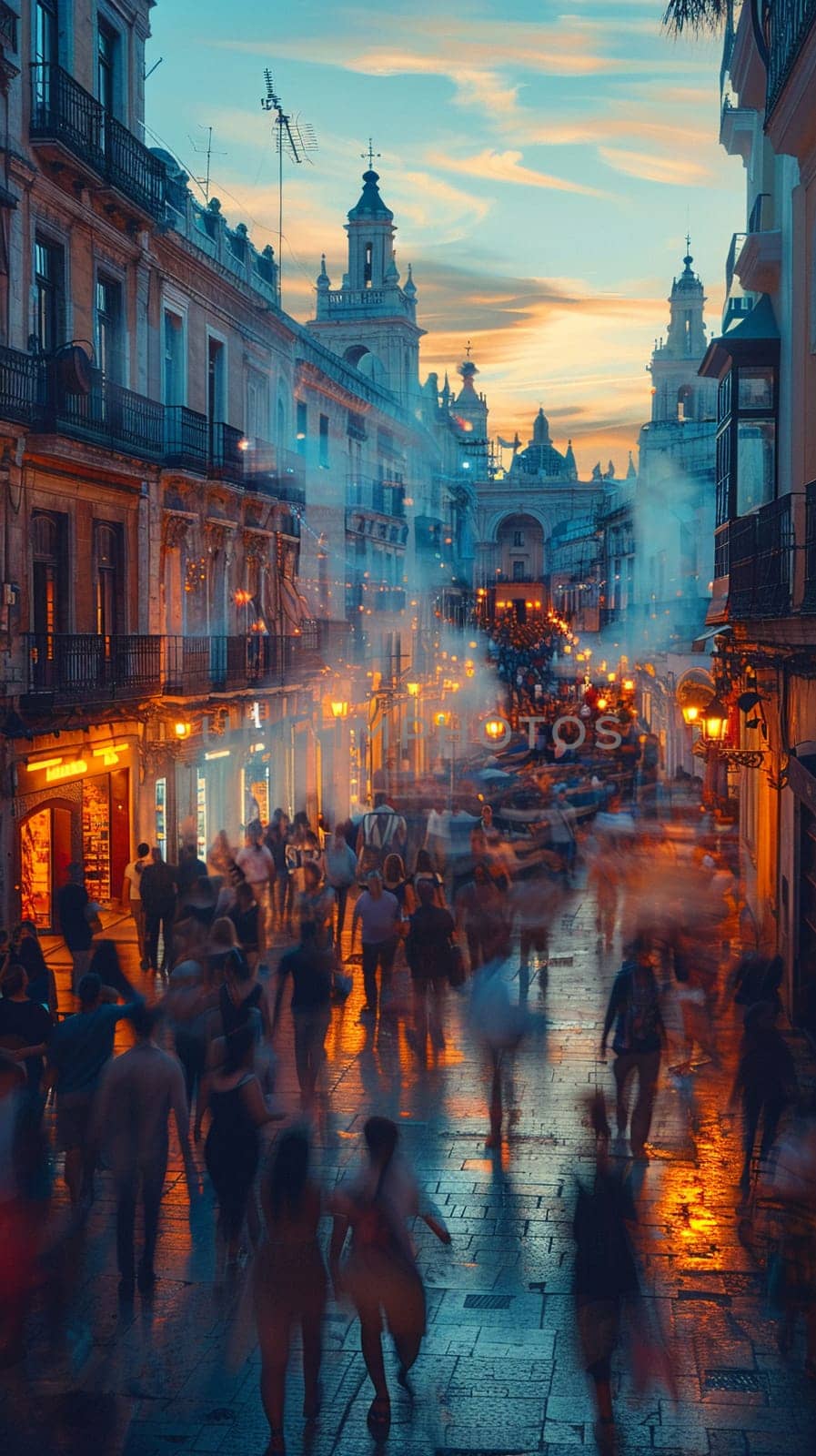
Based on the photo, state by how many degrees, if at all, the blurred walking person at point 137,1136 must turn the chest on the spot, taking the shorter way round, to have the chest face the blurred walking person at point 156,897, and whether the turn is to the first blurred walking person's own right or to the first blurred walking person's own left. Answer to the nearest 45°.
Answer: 0° — they already face them

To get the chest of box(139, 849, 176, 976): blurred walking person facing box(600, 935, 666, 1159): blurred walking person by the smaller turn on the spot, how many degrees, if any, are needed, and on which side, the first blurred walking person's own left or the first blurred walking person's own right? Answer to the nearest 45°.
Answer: approximately 135° to the first blurred walking person's own right

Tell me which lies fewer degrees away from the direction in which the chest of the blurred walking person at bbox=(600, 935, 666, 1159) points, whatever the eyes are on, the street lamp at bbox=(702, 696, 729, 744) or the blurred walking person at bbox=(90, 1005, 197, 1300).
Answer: the street lamp

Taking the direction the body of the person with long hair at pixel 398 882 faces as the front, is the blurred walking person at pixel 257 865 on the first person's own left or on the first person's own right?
on the first person's own left

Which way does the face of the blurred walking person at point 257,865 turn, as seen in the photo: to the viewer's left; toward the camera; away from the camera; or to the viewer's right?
away from the camera

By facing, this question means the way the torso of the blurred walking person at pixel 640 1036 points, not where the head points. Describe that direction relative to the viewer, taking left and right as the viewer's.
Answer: facing away from the viewer

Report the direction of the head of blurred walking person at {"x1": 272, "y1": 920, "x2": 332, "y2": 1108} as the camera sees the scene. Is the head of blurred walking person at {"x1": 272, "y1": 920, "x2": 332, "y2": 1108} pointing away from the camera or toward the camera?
away from the camera

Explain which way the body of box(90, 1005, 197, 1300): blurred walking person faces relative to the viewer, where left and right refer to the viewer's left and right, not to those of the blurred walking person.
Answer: facing away from the viewer

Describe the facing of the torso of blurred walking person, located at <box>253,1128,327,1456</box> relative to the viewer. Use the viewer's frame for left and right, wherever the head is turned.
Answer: facing away from the viewer

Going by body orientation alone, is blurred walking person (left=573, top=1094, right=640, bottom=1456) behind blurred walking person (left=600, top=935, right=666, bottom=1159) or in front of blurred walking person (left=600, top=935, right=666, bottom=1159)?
behind

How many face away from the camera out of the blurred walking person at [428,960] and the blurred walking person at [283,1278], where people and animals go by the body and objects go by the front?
2

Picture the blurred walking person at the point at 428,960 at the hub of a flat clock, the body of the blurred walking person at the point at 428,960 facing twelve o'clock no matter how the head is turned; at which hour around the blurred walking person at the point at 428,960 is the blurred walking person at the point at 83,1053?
the blurred walking person at the point at 83,1053 is roughly at 7 o'clock from the blurred walking person at the point at 428,960.

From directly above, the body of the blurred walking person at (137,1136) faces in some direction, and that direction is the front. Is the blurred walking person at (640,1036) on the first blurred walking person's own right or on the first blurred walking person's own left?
on the first blurred walking person's own right

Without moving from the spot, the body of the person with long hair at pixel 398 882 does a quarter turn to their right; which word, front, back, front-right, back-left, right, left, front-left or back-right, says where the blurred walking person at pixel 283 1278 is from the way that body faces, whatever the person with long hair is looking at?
right

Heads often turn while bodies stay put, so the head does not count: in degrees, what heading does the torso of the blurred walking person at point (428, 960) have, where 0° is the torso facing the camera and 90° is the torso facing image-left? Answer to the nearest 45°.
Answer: approximately 180°

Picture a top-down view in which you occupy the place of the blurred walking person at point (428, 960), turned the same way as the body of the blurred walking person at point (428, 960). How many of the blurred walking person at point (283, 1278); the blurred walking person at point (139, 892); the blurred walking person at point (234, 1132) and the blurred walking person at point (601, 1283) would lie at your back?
3

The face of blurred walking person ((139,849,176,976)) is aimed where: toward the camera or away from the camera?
away from the camera
